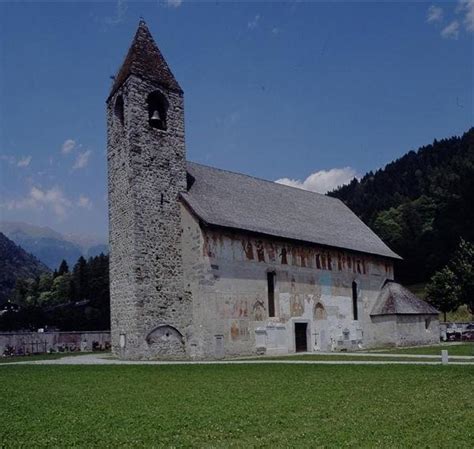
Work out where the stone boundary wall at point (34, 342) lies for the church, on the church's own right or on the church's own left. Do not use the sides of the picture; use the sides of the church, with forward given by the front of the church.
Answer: on the church's own right
